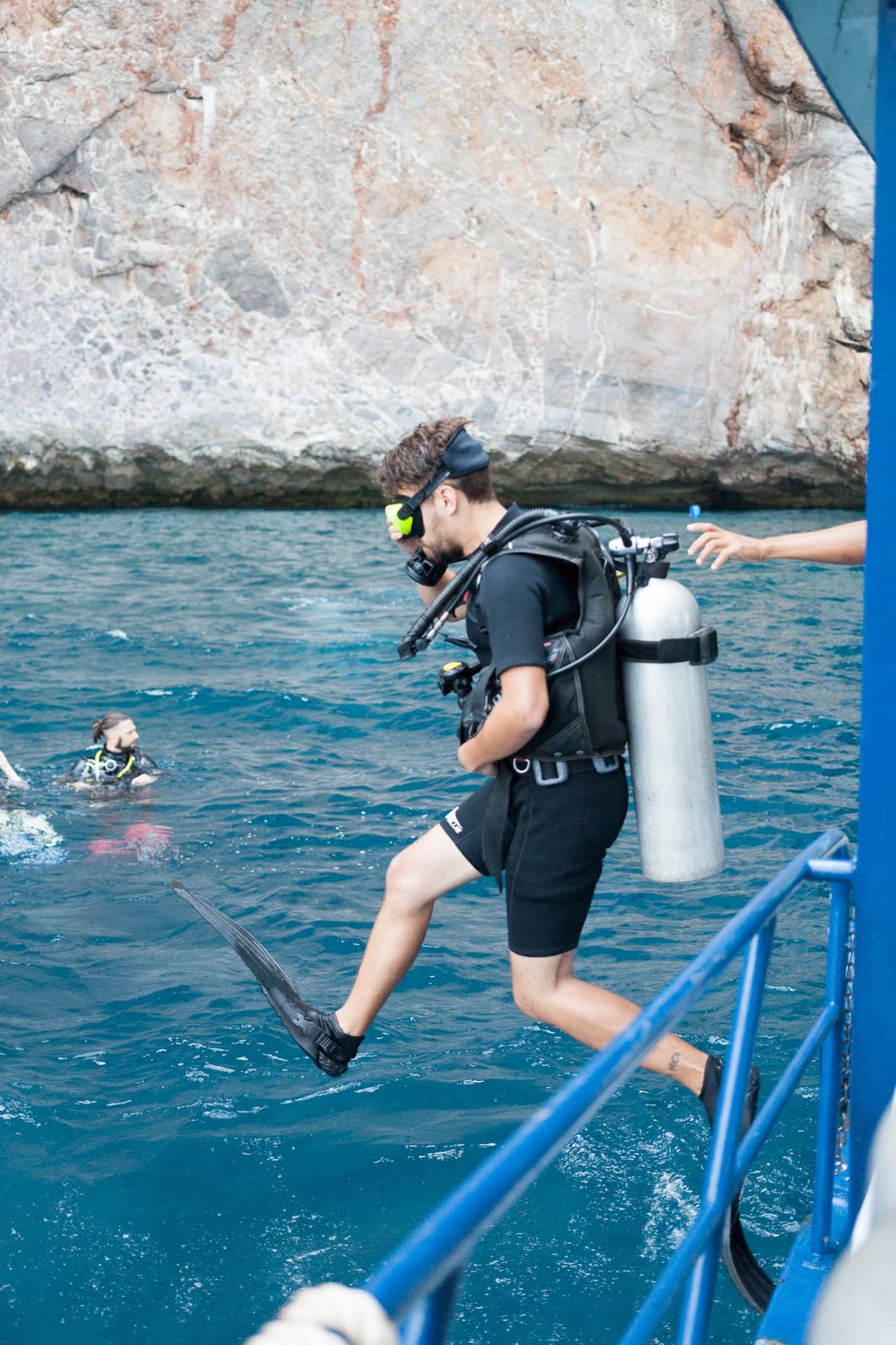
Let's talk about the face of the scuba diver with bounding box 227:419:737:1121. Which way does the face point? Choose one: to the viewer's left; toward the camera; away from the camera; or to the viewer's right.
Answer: to the viewer's left

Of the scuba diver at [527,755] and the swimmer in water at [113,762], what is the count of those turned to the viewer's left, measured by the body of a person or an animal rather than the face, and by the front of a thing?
1

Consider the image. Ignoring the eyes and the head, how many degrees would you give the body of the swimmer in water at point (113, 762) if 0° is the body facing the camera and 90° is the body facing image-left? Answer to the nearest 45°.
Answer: approximately 315°

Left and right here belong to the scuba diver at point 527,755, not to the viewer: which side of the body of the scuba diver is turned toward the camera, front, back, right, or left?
left

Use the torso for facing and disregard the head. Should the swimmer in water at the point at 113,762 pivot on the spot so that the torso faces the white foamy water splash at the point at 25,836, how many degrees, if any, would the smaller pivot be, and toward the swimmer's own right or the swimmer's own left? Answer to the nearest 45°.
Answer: approximately 90° to the swimmer's own right

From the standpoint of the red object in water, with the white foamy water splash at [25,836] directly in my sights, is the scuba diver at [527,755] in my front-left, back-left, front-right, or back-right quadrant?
back-left

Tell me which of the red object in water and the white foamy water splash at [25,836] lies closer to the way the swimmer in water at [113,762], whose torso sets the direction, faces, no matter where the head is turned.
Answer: the red object in water

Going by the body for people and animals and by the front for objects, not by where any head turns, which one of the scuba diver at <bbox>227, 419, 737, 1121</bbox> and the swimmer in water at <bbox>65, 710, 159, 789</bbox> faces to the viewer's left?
the scuba diver

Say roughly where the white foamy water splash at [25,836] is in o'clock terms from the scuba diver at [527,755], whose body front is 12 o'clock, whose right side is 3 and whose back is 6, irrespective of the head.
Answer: The white foamy water splash is roughly at 2 o'clock from the scuba diver.
